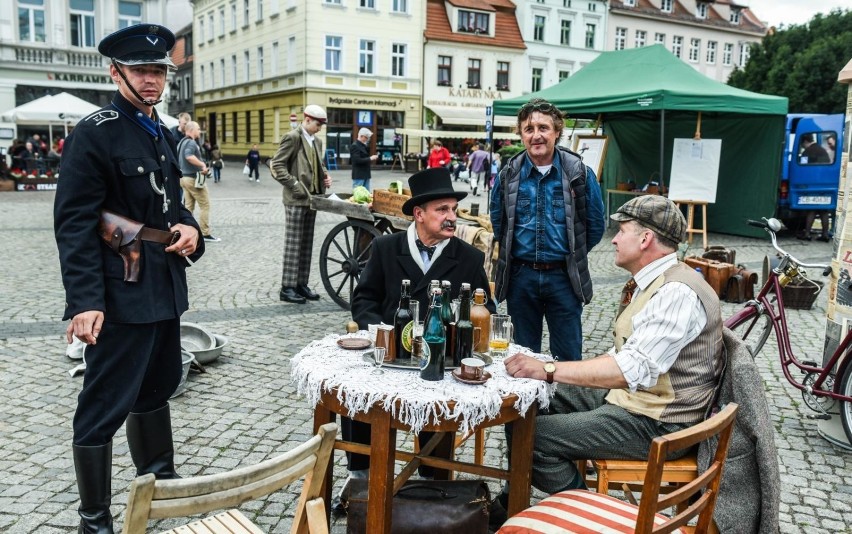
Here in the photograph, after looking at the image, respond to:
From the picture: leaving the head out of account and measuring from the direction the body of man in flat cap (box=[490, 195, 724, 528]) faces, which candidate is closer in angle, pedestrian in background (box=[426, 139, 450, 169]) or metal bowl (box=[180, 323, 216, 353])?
the metal bowl

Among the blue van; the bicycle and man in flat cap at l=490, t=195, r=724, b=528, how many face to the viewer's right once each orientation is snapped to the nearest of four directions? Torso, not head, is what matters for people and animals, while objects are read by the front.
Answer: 0

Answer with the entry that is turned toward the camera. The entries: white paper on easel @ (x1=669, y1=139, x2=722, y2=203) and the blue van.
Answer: the white paper on easel

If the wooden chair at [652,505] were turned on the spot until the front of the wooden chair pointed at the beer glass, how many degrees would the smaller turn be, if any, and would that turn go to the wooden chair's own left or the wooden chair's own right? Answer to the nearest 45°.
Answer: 0° — it already faces it

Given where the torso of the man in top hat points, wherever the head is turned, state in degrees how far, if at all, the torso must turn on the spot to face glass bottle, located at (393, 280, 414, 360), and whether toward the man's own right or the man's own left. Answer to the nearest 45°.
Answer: approximately 45° to the man's own right

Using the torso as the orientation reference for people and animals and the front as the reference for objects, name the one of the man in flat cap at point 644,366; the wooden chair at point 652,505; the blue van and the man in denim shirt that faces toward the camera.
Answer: the man in denim shirt

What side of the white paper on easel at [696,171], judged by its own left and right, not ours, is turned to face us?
front

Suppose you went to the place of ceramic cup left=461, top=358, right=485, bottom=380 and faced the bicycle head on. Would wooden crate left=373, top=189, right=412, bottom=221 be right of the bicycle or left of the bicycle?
left

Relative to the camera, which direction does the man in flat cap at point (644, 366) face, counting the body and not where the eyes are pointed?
to the viewer's left

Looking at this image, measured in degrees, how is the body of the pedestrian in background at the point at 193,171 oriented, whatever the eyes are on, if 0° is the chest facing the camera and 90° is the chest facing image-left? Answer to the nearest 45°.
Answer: approximately 270°

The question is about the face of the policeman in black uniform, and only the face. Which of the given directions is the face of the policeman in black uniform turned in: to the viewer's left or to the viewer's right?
to the viewer's right

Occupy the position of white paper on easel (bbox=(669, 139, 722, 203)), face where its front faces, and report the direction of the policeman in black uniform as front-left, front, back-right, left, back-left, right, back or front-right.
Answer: front

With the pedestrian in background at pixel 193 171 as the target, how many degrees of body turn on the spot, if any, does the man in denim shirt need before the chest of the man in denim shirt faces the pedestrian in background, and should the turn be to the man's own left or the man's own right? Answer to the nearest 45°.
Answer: approximately 135° to the man's own right

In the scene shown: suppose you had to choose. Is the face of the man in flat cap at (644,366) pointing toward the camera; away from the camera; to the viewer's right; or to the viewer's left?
to the viewer's left
